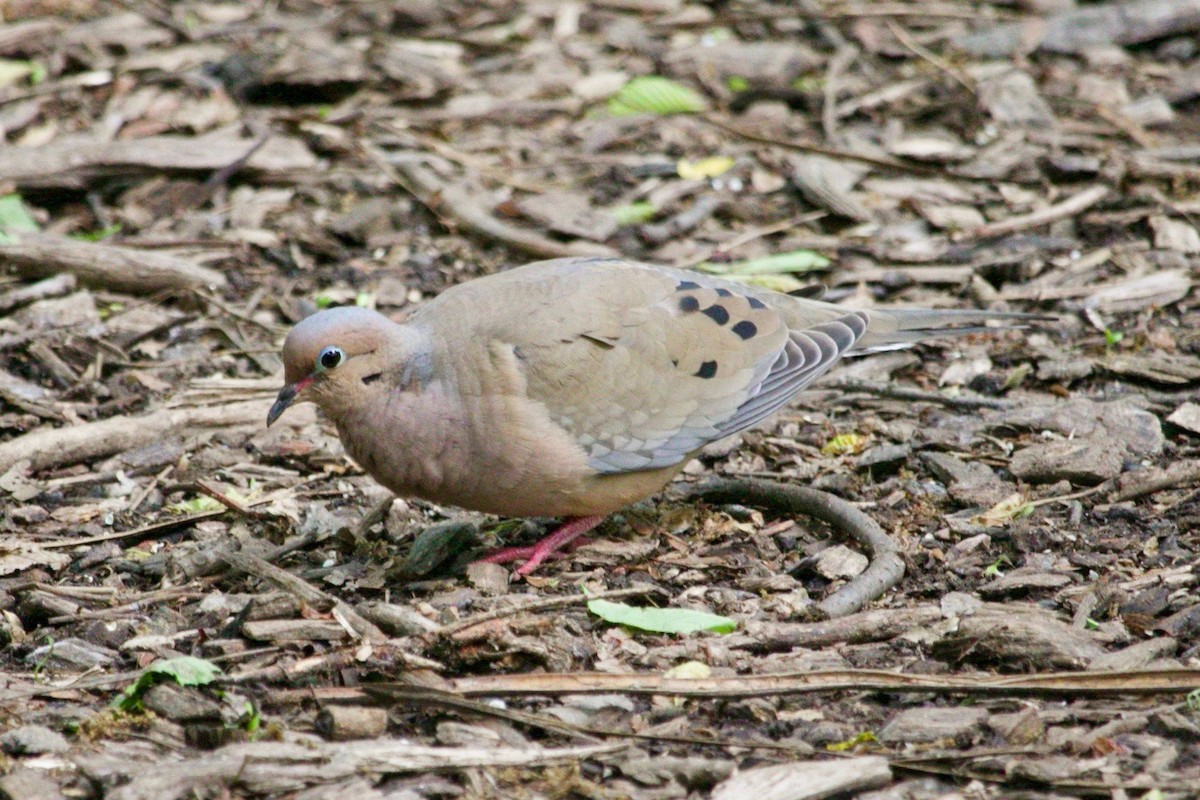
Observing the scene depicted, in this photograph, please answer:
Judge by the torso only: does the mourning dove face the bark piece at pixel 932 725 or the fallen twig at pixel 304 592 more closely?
the fallen twig

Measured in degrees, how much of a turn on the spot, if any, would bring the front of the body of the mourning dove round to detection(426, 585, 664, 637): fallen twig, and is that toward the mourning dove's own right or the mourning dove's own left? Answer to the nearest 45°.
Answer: approximately 90° to the mourning dove's own left

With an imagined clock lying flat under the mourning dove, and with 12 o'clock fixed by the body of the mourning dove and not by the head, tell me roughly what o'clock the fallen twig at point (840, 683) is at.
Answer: The fallen twig is roughly at 8 o'clock from the mourning dove.

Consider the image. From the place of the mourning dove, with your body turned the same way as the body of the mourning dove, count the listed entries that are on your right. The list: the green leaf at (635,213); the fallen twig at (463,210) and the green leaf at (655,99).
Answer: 3

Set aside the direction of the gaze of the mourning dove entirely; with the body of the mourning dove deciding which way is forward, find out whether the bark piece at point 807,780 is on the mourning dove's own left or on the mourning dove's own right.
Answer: on the mourning dove's own left

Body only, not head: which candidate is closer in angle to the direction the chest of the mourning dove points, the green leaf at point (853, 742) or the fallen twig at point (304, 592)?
the fallen twig

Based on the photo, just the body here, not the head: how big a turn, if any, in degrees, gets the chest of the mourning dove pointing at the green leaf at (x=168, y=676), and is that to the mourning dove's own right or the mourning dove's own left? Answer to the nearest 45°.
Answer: approximately 45° to the mourning dove's own left

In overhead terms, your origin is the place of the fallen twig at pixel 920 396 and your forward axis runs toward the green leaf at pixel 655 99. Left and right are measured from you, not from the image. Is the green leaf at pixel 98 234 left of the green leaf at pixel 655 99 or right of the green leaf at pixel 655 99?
left

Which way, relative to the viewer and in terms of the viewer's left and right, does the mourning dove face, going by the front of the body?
facing to the left of the viewer

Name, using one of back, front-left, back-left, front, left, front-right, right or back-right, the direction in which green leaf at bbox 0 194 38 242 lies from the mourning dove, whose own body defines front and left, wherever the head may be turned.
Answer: front-right

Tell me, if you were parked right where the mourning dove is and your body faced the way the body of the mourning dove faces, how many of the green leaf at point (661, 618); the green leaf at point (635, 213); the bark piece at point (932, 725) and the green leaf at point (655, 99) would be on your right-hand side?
2

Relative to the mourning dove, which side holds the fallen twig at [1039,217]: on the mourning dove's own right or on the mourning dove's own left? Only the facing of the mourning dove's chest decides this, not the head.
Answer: on the mourning dove's own right
